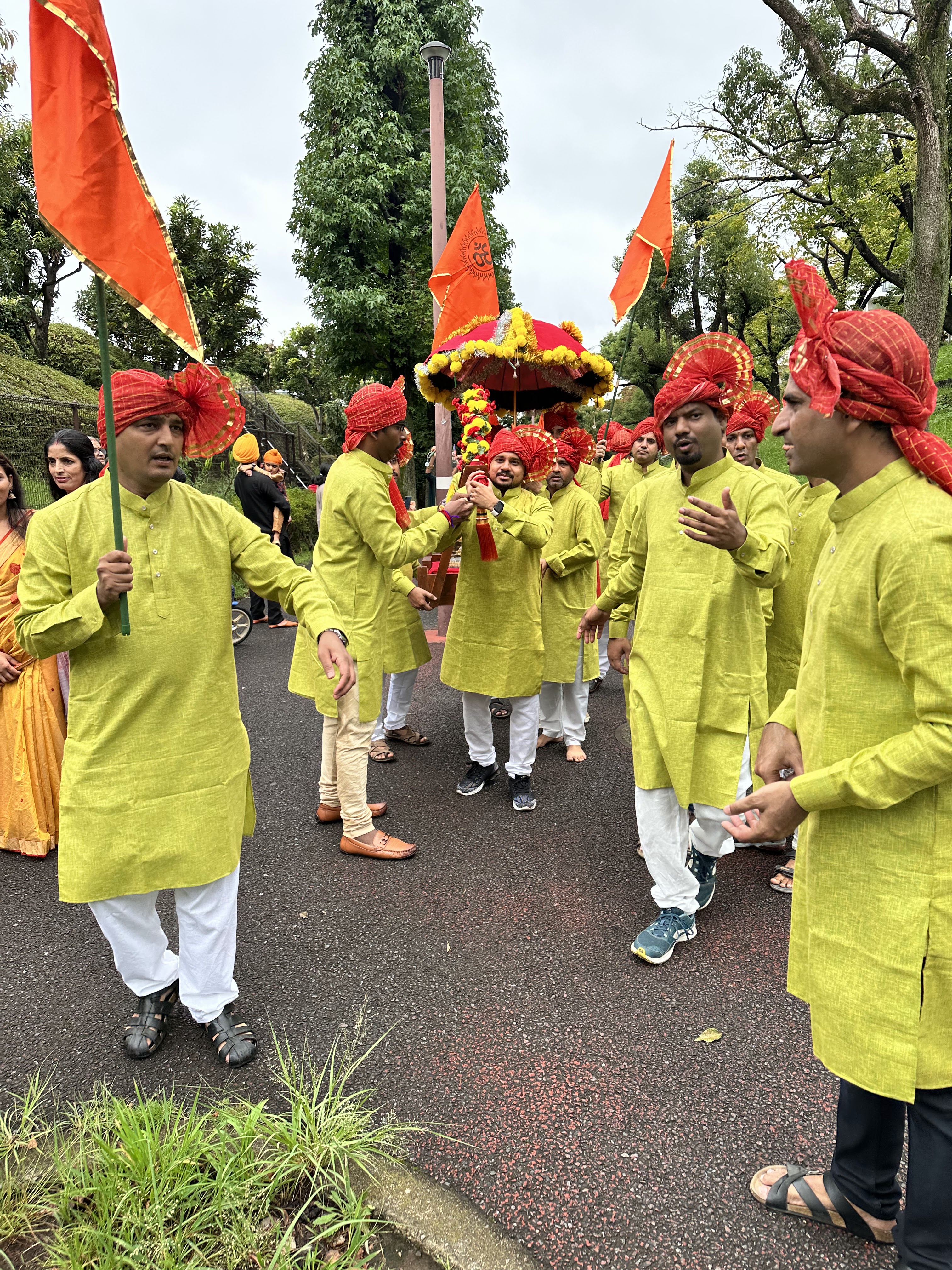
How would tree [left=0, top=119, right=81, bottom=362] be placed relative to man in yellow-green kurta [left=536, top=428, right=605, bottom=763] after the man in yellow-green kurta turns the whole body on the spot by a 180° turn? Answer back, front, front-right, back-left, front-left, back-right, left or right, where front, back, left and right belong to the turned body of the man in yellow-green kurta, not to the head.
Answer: left

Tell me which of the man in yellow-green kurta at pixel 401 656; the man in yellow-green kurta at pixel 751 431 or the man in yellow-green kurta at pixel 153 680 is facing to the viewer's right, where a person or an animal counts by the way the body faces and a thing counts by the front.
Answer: the man in yellow-green kurta at pixel 401 656

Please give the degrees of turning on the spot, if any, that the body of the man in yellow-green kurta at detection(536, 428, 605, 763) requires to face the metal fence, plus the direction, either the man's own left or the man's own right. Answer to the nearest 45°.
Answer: approximately 90° to the man's own right

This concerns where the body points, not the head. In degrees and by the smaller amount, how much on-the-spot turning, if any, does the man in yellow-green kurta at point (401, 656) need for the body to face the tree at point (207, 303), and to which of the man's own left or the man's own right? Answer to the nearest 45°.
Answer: approximately 90° to the man's own left

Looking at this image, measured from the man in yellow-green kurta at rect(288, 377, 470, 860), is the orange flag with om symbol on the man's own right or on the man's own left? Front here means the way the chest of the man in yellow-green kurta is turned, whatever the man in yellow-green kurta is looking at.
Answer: on the man's own left

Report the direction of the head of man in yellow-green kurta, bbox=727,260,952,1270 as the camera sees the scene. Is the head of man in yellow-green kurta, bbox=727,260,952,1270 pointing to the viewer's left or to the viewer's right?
to the viewer's left

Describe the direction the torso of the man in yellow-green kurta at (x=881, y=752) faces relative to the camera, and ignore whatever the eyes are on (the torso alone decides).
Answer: to the viewer's left

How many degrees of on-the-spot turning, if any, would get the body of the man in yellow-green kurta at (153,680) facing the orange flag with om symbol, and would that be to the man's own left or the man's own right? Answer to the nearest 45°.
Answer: approximately 135° to the man's own left

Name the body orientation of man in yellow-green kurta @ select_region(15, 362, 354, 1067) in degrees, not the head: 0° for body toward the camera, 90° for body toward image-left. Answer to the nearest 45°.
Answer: approximately 0°
